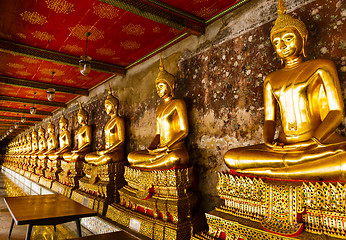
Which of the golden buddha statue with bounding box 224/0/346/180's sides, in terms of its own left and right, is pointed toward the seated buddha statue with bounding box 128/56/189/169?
right

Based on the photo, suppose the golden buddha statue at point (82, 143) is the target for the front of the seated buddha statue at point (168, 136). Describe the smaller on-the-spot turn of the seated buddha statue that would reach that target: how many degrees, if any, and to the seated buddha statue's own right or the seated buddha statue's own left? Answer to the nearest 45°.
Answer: approximately 90° to the seated buddha statue's own right

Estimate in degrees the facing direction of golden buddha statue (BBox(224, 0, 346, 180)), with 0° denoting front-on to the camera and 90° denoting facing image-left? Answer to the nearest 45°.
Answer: approximately 45°

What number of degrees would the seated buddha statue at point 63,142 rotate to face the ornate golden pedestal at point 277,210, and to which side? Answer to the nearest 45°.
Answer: approximately 90° to its left

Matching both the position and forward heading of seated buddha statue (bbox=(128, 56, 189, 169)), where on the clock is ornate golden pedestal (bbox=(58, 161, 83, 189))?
The ornate golden pedestal is roughly at 3 o'clock from the seated buddha statue.

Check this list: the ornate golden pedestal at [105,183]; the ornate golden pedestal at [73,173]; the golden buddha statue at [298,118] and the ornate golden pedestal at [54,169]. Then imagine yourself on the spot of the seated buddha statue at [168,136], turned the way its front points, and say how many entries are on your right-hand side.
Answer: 3

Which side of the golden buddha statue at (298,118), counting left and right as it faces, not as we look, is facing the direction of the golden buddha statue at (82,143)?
right

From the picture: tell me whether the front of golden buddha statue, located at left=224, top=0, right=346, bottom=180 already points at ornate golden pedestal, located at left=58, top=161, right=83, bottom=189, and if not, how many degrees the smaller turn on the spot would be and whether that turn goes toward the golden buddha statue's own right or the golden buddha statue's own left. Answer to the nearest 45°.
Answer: approximately 90° to the golden buddha statue's own right

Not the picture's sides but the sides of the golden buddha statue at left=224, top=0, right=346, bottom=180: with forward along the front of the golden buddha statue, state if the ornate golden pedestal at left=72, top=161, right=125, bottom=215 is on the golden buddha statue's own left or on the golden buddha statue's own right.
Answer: on the golden buddha statue's own right

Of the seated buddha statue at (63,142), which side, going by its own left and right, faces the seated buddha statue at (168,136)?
left

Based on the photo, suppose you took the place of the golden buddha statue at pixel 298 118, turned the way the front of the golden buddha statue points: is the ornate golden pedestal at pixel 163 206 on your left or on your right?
on your right
